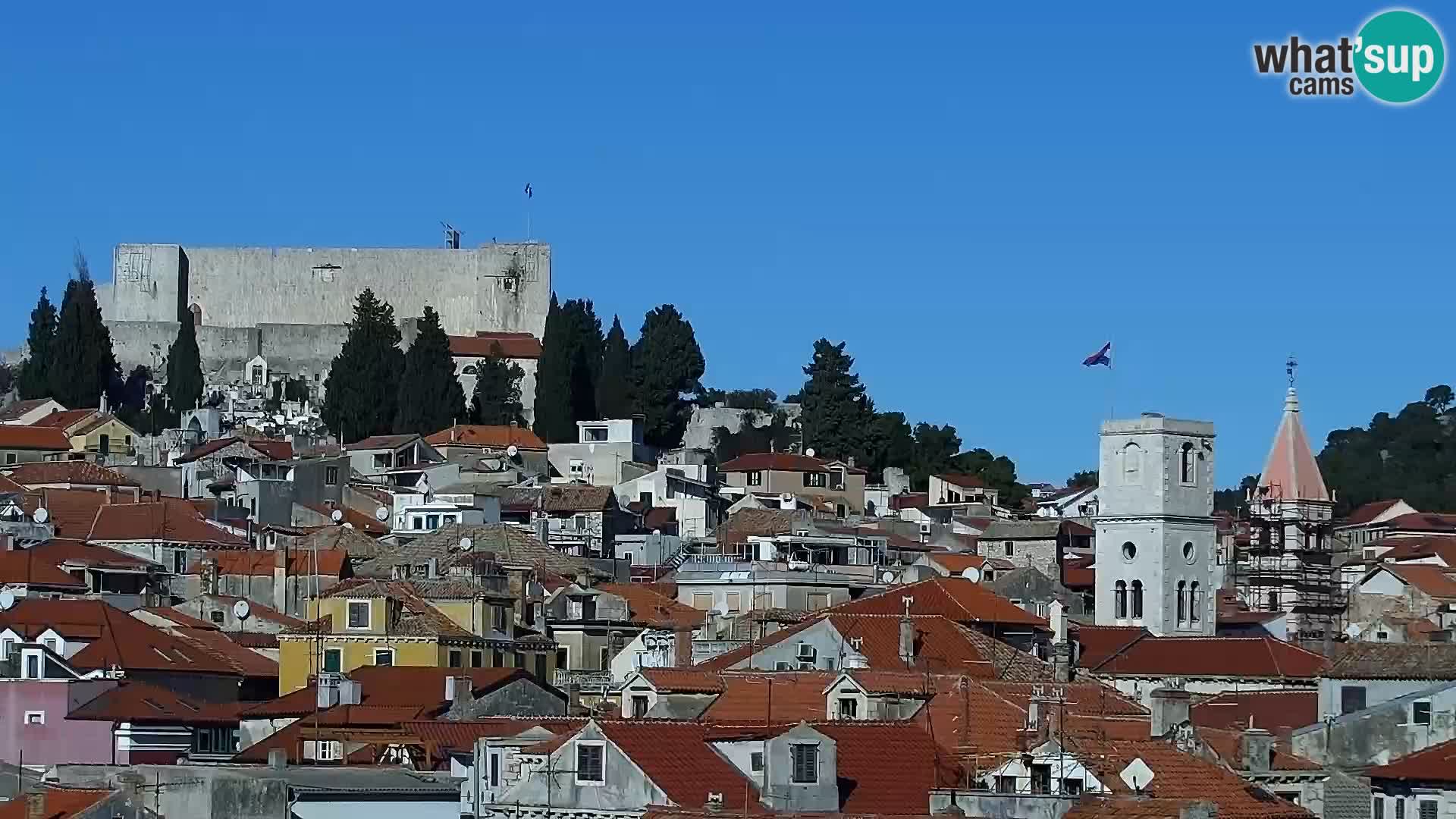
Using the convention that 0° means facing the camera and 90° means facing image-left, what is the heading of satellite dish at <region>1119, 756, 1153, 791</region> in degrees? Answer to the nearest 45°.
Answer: approximately 0°
